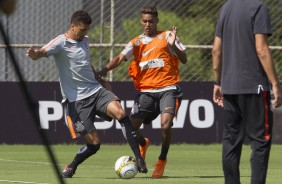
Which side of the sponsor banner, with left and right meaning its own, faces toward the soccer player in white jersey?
front

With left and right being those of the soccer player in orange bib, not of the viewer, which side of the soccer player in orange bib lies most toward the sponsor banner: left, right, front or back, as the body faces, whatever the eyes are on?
back

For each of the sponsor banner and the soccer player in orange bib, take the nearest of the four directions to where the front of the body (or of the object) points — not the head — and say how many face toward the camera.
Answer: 2

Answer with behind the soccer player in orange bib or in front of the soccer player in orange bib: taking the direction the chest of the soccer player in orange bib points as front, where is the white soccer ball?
in front

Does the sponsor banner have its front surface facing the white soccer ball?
yes

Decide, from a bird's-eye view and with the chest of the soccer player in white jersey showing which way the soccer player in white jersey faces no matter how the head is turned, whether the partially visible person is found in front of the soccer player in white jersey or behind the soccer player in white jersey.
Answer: in front

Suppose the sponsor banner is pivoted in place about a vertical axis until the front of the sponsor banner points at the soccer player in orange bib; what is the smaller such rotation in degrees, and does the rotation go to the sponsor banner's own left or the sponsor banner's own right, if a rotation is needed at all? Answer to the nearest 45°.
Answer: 0° — it already faces them

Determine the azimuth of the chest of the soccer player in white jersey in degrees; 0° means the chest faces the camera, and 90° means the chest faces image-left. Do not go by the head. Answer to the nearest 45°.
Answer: approximately 315°

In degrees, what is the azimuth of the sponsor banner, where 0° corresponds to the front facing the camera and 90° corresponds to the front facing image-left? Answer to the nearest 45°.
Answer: approximately 0°

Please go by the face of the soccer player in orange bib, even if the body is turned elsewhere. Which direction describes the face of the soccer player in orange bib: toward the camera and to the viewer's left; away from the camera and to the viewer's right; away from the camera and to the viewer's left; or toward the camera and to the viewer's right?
toward the camera and to the viewer's left

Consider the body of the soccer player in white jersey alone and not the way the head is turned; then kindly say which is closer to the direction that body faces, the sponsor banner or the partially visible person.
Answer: the partially visible person
